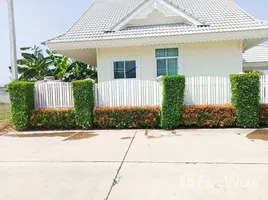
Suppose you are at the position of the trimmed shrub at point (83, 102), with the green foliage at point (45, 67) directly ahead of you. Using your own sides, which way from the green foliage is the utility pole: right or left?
left

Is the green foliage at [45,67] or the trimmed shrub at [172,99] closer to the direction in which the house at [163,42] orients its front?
the trimmed shrub

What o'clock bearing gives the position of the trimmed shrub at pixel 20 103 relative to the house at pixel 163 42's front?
The trimmed shrub is roughly at 2 o'clock from the house.

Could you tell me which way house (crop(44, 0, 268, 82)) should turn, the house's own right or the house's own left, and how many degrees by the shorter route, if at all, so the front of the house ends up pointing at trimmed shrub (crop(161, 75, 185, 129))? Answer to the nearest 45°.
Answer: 0° — it already faces it

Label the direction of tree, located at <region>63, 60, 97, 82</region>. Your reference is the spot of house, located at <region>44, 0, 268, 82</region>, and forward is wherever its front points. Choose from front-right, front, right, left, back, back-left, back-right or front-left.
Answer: back-right

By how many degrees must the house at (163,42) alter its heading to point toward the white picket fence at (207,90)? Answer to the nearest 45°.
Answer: approximately 45° to its left

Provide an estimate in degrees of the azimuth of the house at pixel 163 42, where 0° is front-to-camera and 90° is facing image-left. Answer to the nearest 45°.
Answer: approximately 0°

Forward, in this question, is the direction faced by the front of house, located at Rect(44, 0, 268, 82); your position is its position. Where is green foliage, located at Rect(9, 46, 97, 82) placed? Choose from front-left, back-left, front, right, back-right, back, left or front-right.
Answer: back-right

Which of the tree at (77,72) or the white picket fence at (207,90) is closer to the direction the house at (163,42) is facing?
the white picket fence

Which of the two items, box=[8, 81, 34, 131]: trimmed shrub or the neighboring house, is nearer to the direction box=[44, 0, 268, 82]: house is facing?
the trimmed shrub
